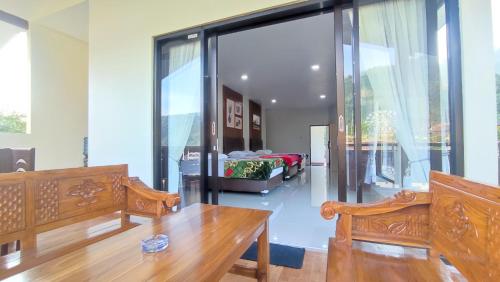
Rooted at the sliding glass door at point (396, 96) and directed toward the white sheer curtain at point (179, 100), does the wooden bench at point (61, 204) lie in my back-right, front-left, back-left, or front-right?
front-left

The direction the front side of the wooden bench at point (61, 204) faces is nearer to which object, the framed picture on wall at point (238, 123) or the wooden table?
the wooden table

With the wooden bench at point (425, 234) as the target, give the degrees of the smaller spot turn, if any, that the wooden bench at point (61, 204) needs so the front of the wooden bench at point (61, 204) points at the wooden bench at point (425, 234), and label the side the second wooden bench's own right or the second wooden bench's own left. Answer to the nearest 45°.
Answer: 0° — it already faces it

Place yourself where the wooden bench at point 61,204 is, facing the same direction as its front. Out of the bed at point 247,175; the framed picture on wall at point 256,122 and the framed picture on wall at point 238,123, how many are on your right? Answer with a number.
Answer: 0

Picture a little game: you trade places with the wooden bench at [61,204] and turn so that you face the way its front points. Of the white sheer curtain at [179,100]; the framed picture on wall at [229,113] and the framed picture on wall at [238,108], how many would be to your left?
3

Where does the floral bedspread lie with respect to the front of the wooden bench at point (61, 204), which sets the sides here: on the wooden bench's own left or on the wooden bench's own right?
on the wooden bench's own left

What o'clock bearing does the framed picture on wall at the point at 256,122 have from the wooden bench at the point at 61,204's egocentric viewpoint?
The framed picture on wall is roughly at 9 o'clock from the wooden bench.

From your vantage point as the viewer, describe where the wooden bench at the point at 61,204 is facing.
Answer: facing the viewer and to the right of the viewer

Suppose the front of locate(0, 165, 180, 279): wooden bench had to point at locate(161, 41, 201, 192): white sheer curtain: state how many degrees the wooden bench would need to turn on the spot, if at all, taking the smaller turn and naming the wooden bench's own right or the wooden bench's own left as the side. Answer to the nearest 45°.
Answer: approximately 90° to the wooden bench's own left

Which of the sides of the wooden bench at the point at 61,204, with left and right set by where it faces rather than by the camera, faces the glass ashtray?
front

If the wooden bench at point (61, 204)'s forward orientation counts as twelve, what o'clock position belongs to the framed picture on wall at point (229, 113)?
The framed picture on wall is roughly at 9 o'clock from the wooden bench.

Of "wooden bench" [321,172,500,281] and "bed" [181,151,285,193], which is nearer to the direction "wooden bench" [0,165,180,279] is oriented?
the wooden bench

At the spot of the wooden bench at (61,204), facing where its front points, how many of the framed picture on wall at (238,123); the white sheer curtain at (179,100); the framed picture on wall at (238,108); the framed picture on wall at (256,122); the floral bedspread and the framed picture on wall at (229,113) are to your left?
6

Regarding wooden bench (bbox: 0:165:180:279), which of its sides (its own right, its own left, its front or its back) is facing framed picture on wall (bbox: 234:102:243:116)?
left

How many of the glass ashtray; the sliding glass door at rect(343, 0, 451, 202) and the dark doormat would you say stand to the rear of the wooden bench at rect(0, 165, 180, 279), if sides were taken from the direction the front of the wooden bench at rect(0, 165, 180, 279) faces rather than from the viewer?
0
